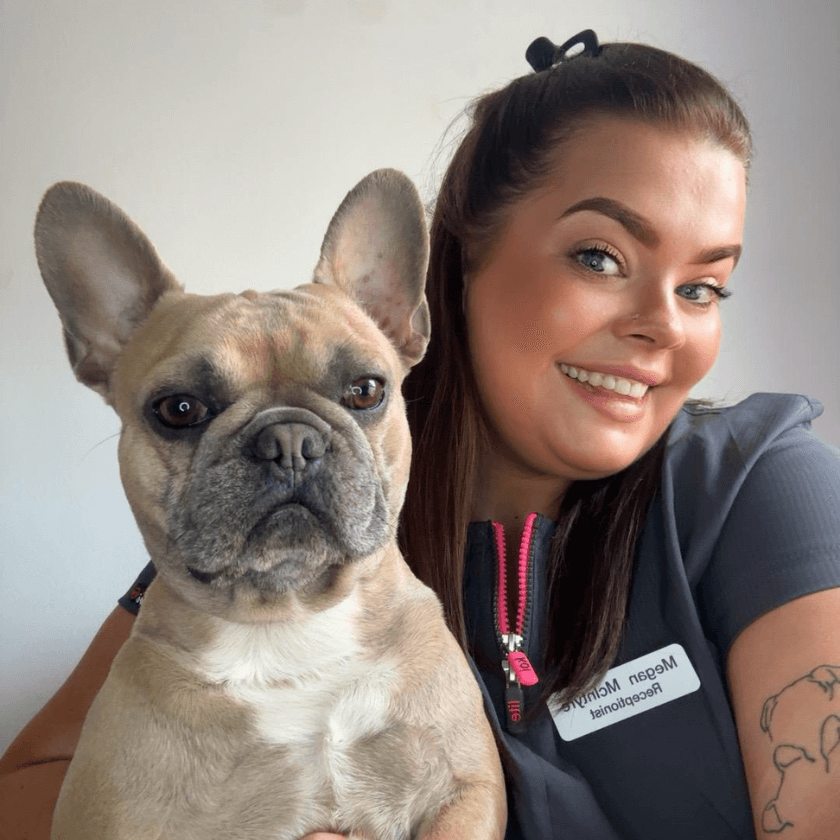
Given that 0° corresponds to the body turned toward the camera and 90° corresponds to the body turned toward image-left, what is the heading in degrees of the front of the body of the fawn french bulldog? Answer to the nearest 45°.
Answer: approximately 0°
